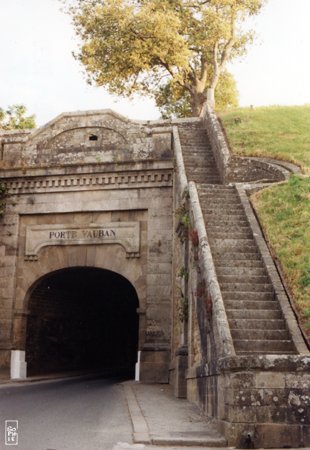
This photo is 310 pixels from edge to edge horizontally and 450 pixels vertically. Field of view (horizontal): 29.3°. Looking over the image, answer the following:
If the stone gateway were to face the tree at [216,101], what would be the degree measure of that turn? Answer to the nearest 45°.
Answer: approximately 180°

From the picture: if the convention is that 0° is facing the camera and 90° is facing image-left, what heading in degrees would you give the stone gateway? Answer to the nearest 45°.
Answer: approximately 0°

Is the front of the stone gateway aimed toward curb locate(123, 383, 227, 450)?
yes
